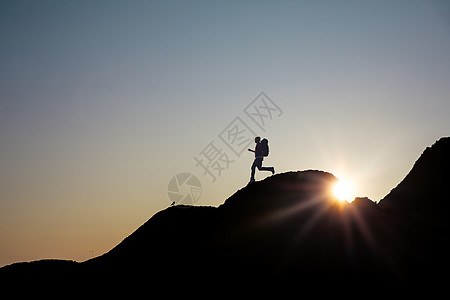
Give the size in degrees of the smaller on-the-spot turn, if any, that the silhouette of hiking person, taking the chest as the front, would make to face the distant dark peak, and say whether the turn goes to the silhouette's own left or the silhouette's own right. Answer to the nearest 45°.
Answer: approximately 180°

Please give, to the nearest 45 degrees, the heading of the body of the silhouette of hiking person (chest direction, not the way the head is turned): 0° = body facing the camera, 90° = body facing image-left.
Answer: approximately 90°
